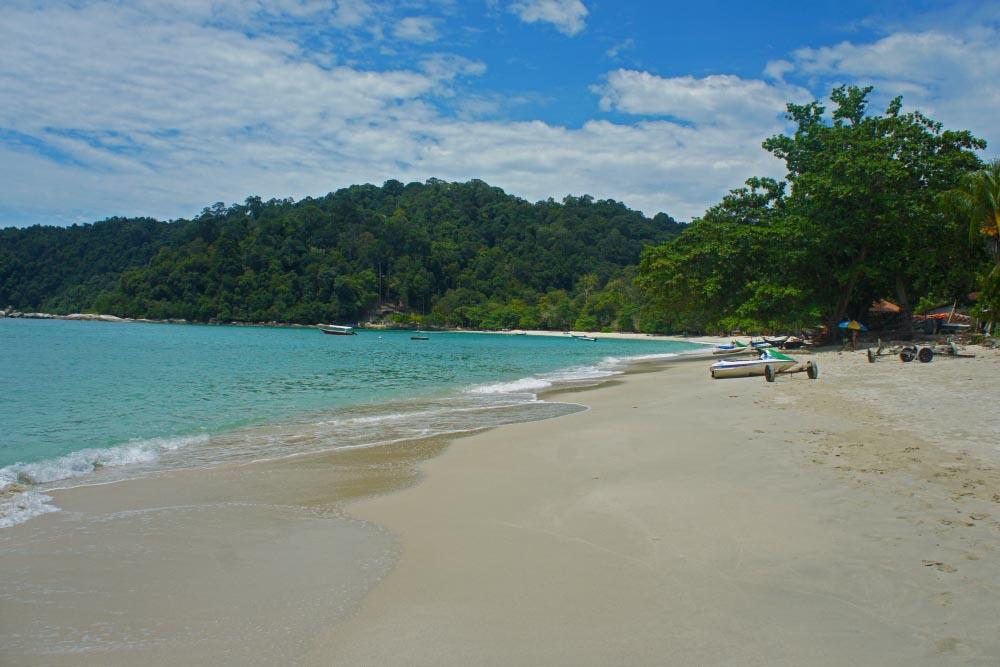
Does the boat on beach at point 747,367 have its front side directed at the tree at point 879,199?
no

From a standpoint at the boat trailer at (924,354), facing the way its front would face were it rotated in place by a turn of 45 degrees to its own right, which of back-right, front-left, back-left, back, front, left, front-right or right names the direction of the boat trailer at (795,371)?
right

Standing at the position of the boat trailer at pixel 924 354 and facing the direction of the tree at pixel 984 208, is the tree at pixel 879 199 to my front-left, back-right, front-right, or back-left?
front-left
